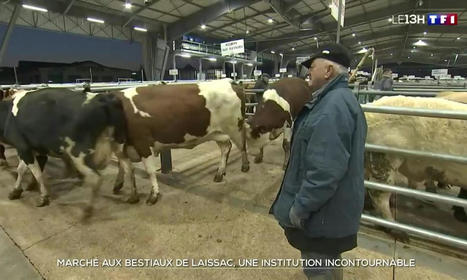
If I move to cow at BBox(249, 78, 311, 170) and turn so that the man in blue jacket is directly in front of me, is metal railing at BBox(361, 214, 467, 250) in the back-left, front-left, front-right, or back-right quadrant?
front-left

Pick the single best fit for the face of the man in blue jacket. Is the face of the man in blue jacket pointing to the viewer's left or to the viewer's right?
to the viewer's left

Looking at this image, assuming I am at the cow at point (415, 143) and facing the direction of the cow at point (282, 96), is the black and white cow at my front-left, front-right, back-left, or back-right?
front-left

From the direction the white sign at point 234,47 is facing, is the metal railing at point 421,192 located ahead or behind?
ahead

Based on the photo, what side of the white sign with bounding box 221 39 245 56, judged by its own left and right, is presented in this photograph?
front

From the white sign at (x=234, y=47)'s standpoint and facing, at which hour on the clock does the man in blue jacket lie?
The man in blue jacket is roughly at 12 o'clock from the white sign.

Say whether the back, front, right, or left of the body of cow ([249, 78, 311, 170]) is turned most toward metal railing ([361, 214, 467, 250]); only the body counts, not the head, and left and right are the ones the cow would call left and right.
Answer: left

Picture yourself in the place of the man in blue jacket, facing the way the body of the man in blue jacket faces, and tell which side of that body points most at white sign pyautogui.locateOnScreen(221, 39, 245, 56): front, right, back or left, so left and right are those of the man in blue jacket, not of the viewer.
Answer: right

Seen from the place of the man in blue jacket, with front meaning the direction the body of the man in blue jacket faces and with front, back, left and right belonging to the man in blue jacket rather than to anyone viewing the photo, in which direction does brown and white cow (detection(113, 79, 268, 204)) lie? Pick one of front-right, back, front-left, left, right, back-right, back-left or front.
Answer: front-right

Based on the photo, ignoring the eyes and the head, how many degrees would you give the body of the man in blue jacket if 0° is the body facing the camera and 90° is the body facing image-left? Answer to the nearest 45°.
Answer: approximately 90°

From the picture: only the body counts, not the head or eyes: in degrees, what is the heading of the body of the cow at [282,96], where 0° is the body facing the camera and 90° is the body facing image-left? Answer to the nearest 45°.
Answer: approximately 45°

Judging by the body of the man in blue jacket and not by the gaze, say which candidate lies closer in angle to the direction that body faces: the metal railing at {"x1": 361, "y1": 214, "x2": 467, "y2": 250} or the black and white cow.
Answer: the black and white cow
